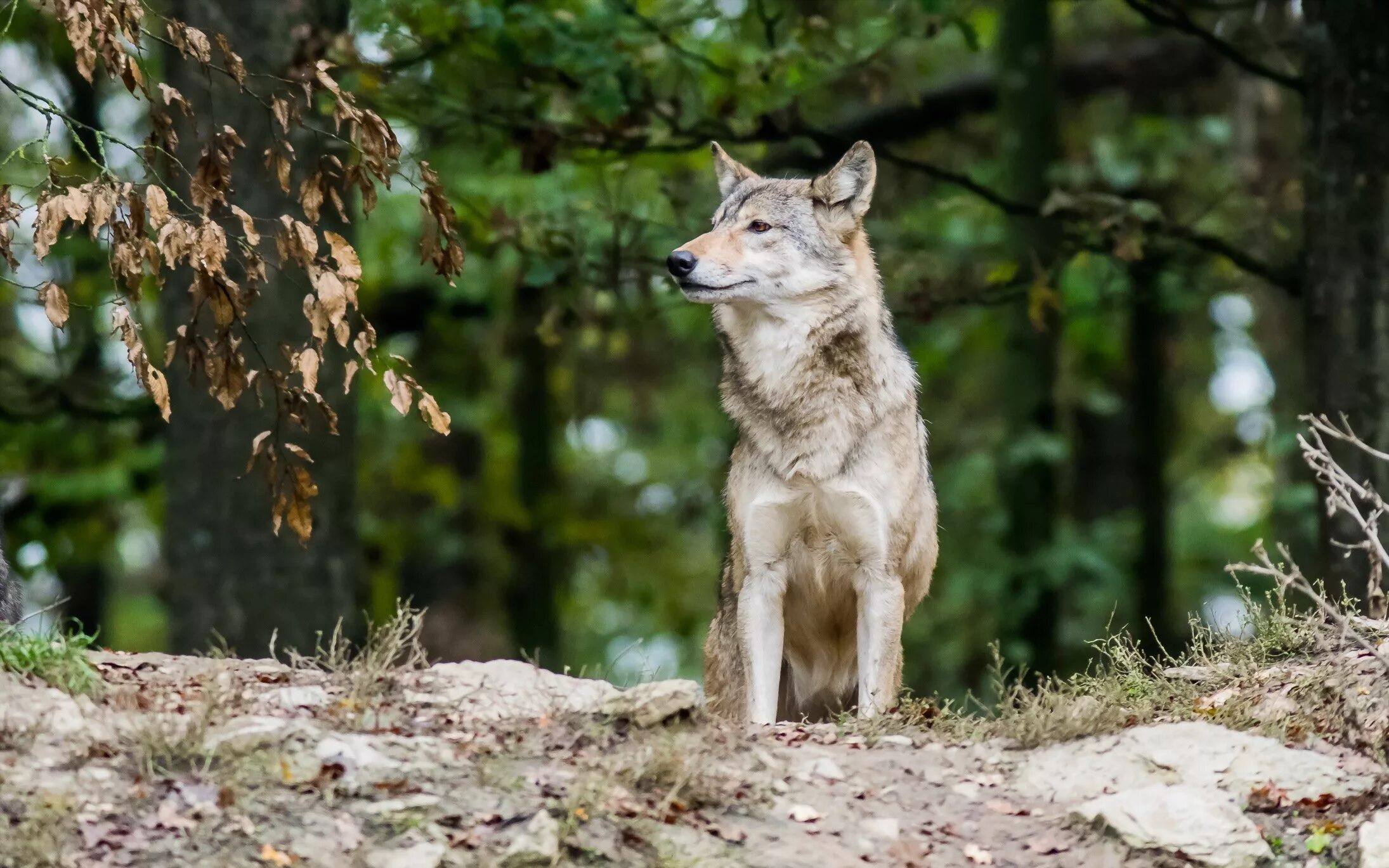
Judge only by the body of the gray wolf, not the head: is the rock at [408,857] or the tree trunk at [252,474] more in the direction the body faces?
the rock

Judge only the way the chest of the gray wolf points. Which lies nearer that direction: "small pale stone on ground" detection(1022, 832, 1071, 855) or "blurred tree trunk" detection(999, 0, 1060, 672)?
the small pale stone on ground

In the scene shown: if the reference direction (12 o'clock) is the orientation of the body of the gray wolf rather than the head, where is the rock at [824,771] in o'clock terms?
The rock is roughly at 12 o'clock from the gray wolf.

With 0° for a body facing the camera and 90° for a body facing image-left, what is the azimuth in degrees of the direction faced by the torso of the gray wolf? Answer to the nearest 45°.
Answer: approximately 0°

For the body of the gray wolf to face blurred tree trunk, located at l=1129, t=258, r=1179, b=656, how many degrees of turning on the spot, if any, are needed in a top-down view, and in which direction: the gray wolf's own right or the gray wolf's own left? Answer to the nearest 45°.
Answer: approximately 180°

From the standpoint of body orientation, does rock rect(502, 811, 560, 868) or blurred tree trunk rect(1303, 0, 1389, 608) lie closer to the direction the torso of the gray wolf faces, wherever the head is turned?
the rock

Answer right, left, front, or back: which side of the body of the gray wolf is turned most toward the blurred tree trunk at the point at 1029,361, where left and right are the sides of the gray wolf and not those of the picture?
back

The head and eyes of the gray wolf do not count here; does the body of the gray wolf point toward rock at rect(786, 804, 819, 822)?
yes

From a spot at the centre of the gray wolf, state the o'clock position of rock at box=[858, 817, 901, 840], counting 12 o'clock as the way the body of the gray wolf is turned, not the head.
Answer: The rock is roughly at 12 o'clock from the gray wolf.
